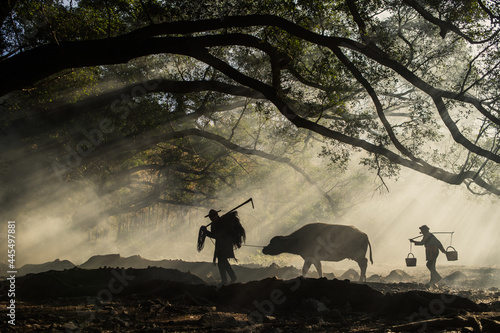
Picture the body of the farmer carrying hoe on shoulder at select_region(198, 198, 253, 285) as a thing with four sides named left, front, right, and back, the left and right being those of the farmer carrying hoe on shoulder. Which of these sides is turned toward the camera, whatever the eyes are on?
left

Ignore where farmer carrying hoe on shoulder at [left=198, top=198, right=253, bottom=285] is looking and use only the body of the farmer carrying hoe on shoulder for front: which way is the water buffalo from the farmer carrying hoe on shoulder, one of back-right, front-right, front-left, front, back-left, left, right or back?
back-right

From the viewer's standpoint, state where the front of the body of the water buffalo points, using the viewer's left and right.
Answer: facing to the left of the viewer

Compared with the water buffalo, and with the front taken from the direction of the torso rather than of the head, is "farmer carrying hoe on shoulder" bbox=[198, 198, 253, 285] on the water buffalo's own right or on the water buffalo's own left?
on the water buffalo's own left

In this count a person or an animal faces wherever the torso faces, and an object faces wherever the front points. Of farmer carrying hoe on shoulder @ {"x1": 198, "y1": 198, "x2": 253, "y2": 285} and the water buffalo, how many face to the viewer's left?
2
